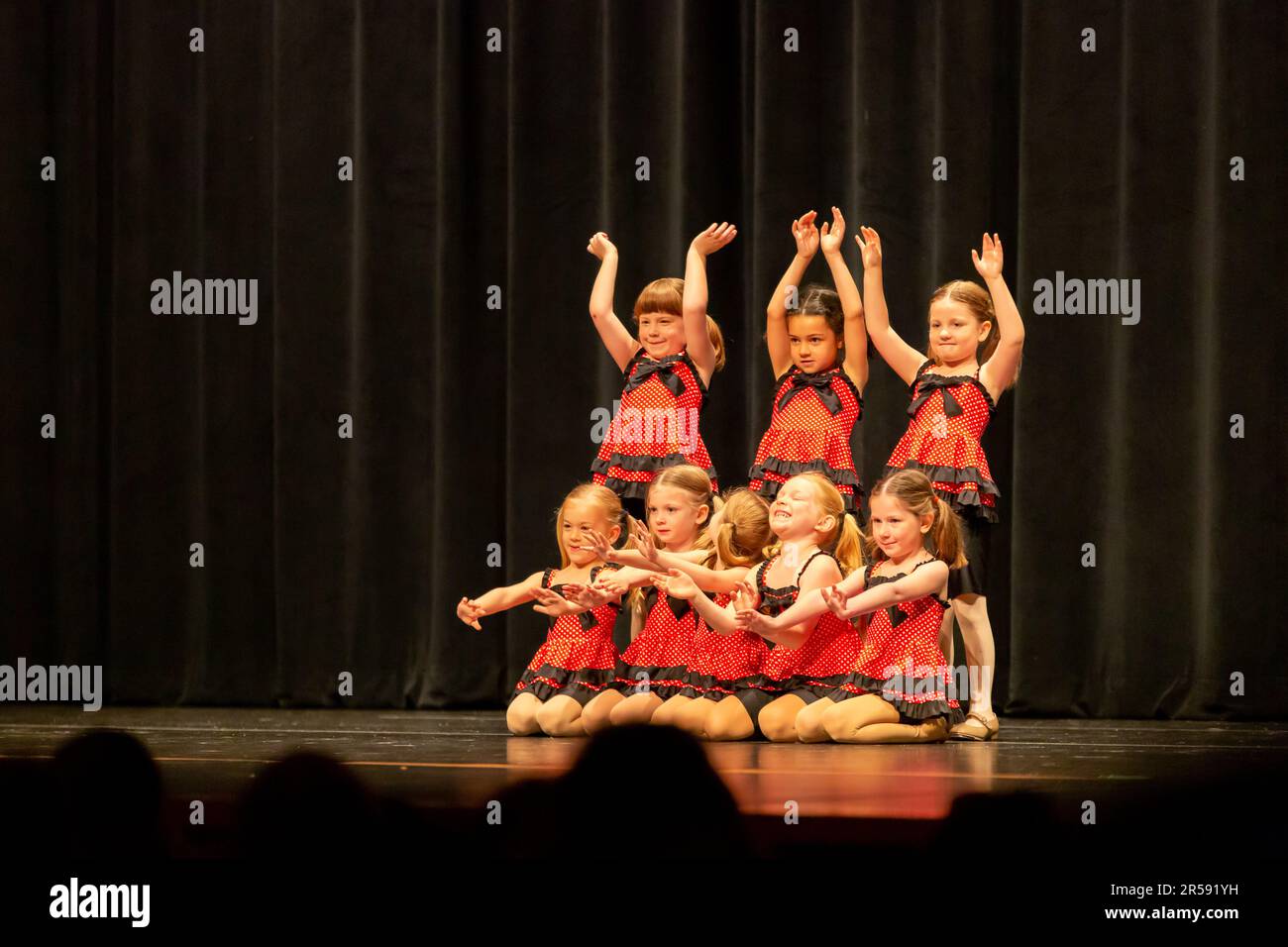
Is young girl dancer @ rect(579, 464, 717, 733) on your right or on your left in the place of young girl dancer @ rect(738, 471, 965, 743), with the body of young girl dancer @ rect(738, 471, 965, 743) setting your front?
on your right

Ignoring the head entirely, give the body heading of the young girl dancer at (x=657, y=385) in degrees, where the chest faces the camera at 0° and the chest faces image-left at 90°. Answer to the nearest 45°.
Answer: approximately 45°

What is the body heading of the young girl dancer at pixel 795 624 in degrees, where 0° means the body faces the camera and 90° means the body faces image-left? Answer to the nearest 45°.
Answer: approximately 45°

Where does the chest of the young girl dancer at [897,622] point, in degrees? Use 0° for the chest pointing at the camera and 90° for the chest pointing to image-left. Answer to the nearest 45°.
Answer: approximately 45°

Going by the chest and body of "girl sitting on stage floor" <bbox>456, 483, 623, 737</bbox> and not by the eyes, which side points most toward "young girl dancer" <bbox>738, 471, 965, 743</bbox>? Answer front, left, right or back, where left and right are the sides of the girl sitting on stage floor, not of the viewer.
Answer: left
